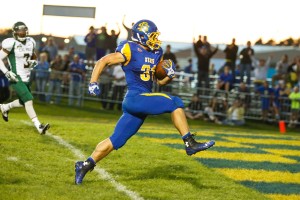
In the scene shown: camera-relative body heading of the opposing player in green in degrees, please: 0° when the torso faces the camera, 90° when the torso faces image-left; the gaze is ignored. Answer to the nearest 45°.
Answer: approximately 315°

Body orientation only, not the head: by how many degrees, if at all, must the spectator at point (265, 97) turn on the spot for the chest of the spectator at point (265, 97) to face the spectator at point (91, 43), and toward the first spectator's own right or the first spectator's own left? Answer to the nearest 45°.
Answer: approximately 90° to the first spectator's own right

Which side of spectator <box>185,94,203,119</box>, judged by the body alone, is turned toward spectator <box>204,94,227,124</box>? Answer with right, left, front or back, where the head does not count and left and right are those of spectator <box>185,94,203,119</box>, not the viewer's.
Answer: left

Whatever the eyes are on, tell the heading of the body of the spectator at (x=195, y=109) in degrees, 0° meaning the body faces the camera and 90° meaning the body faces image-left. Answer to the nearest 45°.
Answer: approximately 0°

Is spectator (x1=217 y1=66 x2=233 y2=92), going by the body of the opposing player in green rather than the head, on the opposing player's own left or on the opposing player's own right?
on the opposing player's own left

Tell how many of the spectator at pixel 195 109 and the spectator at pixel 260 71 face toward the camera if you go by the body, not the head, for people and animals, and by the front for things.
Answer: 2

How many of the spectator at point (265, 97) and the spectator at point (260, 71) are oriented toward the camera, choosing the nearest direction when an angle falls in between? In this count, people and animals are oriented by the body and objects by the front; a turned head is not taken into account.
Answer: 2

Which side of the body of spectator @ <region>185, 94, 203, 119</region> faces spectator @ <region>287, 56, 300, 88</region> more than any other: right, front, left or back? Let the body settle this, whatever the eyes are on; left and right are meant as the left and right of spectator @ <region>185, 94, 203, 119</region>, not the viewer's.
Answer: left
